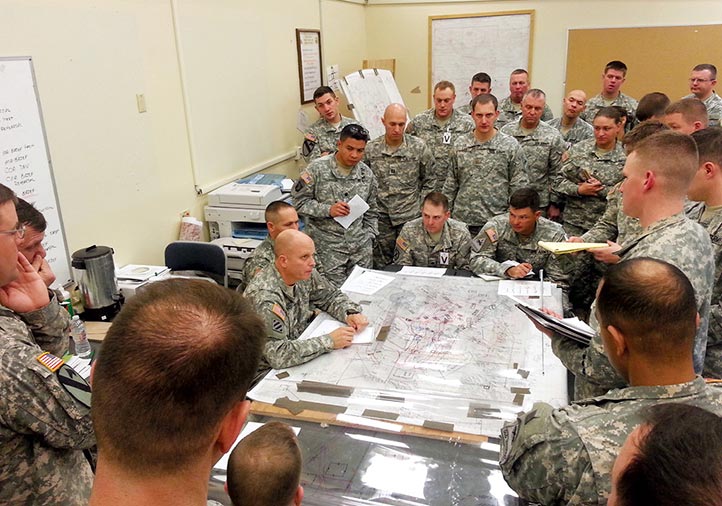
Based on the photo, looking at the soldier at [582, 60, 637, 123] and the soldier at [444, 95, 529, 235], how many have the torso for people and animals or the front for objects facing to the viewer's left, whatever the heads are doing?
0

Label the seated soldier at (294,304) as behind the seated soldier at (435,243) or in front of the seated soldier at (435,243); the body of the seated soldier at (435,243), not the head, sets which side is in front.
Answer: in front

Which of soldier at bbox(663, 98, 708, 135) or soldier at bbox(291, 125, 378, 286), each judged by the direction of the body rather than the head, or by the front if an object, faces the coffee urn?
soldier at bbox(663, 98, 708, 135)

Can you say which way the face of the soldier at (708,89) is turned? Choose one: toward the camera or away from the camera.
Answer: toward the camera

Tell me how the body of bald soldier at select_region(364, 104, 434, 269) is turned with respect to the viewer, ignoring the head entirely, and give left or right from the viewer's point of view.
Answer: facing the viewer

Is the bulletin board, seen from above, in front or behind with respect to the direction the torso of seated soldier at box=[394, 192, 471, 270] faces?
behind

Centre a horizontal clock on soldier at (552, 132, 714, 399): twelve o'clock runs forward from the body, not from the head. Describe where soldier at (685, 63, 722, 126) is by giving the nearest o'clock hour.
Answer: soldier at (685, 63, 722, 126) is roughly at 3 o'clock from soldier at (552, 132, 714, 399).

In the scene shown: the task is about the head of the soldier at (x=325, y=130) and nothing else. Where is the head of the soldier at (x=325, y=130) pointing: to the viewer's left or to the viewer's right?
to the viewer's right

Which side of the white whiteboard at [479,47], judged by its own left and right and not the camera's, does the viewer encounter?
front

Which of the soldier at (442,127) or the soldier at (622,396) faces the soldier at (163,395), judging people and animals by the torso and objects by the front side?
the soldier at (442,127)

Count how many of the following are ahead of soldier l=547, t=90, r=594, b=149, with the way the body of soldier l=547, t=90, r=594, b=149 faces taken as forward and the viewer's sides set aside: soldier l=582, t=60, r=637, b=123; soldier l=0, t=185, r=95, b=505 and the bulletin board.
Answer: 1

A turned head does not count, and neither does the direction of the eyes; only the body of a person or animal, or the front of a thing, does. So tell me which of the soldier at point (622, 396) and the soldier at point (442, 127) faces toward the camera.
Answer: the soldier at point (442, 127)

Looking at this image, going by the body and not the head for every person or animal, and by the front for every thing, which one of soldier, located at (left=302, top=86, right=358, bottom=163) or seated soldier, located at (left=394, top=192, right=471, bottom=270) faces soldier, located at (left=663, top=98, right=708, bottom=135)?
soldier, located at (left=302, top=86, right=358, bottom=163)

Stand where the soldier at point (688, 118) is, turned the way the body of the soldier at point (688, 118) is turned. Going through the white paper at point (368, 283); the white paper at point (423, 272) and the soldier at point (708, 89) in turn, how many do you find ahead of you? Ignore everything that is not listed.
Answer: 2

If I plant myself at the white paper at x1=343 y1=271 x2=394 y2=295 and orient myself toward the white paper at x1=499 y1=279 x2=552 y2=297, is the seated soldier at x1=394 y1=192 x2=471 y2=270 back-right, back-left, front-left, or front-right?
front-left

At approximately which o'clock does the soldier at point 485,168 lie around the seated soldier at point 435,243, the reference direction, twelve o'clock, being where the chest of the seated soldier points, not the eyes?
The soldier is roughly at 7 o'clock from the seated soldier.

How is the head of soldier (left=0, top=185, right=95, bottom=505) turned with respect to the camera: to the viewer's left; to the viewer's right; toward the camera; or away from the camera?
to the viewer's right

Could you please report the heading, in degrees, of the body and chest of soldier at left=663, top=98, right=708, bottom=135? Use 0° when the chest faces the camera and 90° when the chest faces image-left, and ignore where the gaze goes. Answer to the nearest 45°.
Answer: approximately 45°

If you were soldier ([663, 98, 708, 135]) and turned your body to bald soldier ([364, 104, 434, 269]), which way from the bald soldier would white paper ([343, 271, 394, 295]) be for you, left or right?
left

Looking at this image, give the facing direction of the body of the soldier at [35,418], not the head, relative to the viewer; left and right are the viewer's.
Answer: facing to the right of the viewer

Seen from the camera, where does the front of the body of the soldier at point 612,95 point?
toward the camera

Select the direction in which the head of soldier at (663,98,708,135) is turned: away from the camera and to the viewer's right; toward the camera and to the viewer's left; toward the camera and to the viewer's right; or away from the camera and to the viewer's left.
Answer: toward the camera and to the viewer's left
